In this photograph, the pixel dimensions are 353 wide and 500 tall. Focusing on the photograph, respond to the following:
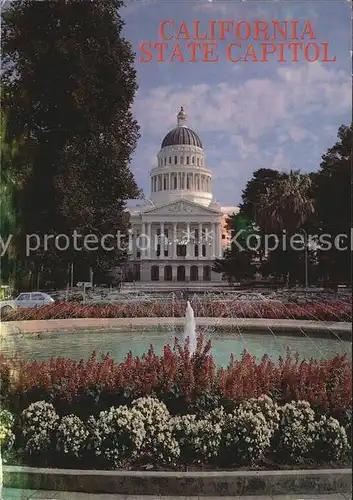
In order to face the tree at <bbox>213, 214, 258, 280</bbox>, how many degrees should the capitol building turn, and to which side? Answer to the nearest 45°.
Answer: approximately 90° to its left

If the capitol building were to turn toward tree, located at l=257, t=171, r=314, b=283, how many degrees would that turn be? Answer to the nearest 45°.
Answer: approximately 90° to its left

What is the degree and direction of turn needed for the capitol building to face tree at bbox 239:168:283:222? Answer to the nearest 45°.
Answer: approximately 45° to its left

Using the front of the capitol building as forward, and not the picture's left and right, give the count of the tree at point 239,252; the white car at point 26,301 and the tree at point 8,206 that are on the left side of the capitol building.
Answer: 1

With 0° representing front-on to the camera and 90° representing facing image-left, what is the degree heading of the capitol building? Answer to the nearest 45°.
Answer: approximately 0°

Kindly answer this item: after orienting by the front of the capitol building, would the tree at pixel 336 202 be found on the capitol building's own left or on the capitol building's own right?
on the capitol building's own left
